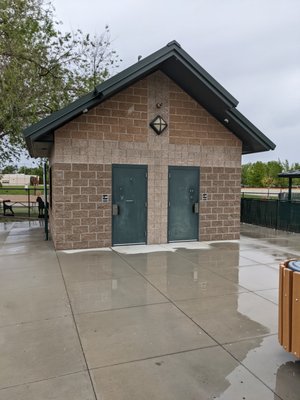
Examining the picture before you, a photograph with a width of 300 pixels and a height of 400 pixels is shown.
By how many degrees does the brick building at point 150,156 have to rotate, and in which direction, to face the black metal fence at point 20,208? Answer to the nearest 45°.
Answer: approximately 135° to its right

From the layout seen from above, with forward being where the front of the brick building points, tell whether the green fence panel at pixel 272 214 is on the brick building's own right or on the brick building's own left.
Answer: on the brick building's own left

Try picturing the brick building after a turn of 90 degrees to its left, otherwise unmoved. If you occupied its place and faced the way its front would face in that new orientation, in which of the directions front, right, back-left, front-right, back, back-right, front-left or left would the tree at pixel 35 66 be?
back-left

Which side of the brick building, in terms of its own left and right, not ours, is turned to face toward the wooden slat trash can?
front

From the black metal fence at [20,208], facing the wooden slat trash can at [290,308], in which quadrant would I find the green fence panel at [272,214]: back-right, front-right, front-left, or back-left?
front-left

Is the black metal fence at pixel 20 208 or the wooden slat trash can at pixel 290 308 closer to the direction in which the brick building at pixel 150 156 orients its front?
the wooden slat trash can

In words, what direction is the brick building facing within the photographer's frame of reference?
facing the viewer

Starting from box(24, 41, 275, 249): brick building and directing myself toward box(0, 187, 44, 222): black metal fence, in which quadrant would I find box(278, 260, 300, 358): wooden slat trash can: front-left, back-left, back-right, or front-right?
back-left

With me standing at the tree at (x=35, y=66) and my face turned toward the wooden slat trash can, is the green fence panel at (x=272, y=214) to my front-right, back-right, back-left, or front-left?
front-left

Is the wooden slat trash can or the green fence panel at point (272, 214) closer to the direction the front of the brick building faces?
the wooden slat trash can

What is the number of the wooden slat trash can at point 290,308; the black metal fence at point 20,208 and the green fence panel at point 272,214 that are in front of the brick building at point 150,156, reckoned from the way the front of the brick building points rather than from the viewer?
1

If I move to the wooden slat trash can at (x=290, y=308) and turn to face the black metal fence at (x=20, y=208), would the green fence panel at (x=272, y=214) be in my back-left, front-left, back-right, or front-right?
front-right
